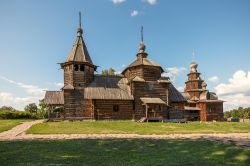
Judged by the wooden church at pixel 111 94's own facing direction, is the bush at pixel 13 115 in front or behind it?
in front
